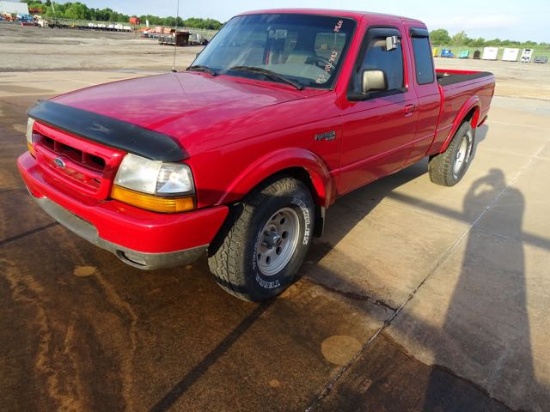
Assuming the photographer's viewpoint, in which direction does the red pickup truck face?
facing the viewer and to the left of the viewer
